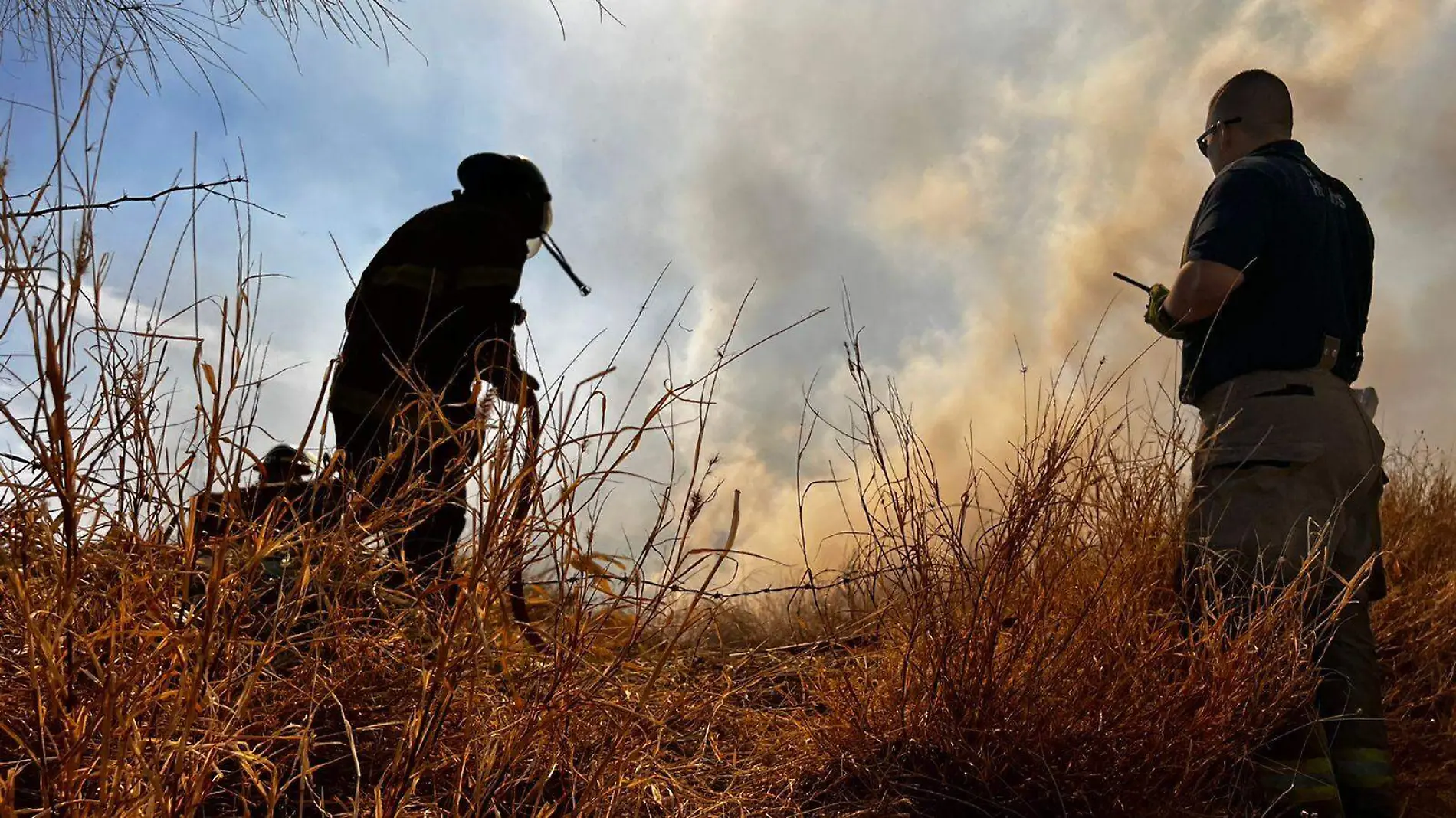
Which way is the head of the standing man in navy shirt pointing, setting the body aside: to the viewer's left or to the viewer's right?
to the viewer's left

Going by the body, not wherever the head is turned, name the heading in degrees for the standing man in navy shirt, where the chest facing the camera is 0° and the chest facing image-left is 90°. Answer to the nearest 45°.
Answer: approximately 135°
